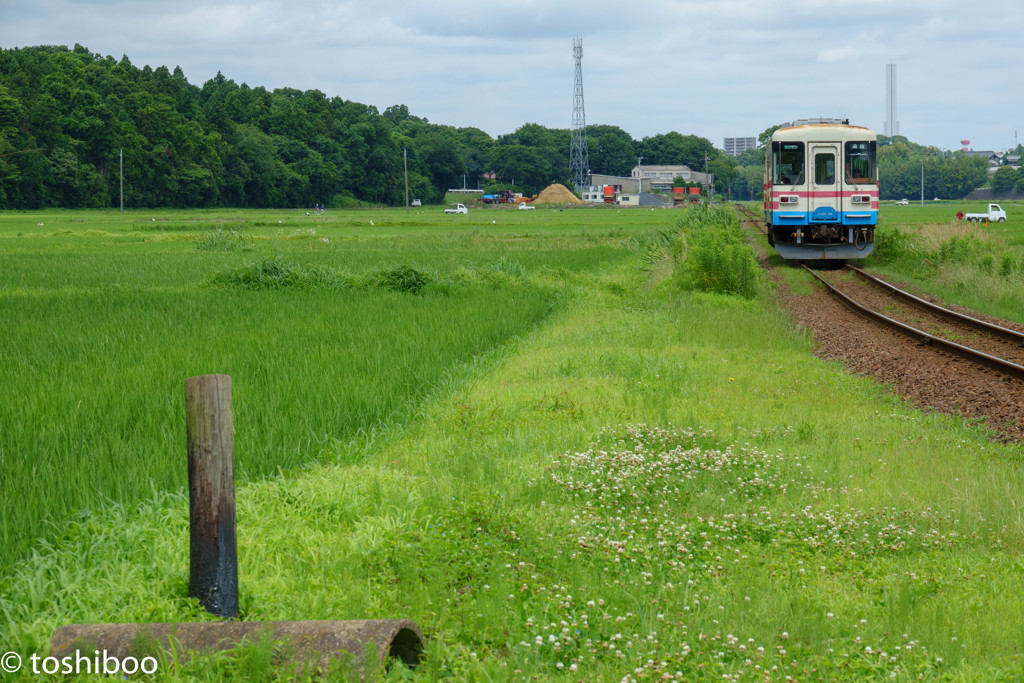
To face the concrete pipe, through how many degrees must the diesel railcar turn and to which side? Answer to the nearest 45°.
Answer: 0° — it already faces it

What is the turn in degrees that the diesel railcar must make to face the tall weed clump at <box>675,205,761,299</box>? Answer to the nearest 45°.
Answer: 0° — it already faces it

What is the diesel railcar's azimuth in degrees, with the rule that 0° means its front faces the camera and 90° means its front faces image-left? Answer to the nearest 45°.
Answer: approximately 0°

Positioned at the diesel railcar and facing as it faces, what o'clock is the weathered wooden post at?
The weathered wooden post is roughly at 12 o'clock from the diesel railcar.
